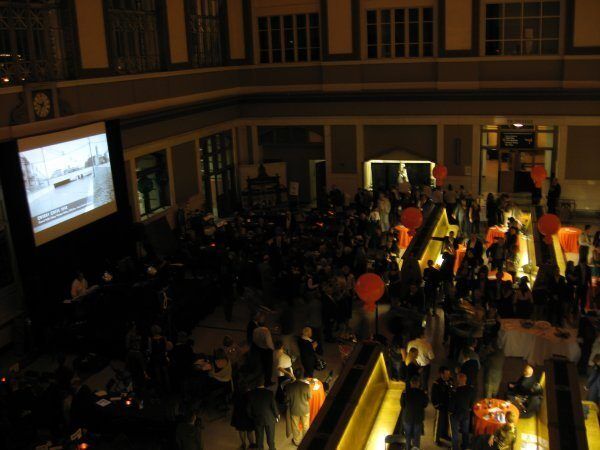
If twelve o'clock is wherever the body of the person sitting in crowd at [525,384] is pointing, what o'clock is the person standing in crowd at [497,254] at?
the person standing in crowd at [497,254] is roughly at 3 o'clock from the person sitting in crowd at [525,384].

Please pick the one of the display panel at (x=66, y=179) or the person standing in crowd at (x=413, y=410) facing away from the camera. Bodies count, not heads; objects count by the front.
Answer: the person standing in crowd

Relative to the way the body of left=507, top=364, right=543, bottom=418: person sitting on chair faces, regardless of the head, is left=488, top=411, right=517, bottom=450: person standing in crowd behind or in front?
in front

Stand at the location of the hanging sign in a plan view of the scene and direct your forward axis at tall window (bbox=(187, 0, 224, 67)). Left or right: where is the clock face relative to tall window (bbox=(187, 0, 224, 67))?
left

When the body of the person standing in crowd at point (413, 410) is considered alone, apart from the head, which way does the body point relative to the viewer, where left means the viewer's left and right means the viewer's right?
facing away from the viewer

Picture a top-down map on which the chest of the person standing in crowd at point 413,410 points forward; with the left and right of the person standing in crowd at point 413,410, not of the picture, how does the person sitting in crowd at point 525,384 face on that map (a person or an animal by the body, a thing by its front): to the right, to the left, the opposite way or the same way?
to the left

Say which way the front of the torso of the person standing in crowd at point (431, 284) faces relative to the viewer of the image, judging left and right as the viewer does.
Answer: facing away from the viewer

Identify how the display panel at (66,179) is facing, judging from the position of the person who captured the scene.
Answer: facing the viewer and to the right of the viewer

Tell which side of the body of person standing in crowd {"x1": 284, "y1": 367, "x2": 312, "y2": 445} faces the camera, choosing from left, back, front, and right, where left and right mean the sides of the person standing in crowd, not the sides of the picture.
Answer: back

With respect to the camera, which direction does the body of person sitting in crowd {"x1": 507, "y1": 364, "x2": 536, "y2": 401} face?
to the viewer's left

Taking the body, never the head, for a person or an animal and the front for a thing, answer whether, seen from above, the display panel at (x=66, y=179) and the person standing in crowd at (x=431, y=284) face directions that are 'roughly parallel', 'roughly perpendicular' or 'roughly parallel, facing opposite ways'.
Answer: roughly perpendicular

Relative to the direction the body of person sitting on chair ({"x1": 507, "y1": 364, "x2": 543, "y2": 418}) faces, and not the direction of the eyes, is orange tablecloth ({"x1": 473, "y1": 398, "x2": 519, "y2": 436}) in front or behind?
in front
